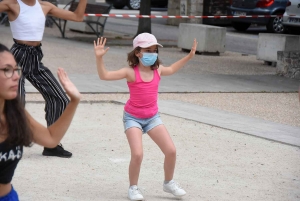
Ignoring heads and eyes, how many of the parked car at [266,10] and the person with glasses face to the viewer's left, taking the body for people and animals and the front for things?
0

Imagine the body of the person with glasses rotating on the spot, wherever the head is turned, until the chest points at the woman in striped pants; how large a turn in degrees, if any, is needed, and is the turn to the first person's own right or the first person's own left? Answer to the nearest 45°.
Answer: approximately 135° to the first person's own left

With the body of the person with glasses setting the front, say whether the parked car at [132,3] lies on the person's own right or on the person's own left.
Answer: on the person's own left

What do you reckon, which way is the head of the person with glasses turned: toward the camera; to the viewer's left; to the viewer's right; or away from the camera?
to the viewer's right

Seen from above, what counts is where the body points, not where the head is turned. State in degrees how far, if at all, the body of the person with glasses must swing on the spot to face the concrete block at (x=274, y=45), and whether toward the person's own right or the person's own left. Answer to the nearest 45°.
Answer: approximately 90° to the person's own left

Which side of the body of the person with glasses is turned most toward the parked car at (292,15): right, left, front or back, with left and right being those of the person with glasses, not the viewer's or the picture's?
left

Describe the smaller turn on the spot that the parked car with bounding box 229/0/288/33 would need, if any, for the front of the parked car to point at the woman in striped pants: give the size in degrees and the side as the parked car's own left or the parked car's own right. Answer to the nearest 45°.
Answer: approximately 135° to the parked car's own right

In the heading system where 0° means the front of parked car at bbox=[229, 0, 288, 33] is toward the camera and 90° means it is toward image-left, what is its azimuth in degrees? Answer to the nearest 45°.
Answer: approximately 225°

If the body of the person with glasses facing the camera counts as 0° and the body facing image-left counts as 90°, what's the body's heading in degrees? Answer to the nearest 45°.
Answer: approximately 315°
